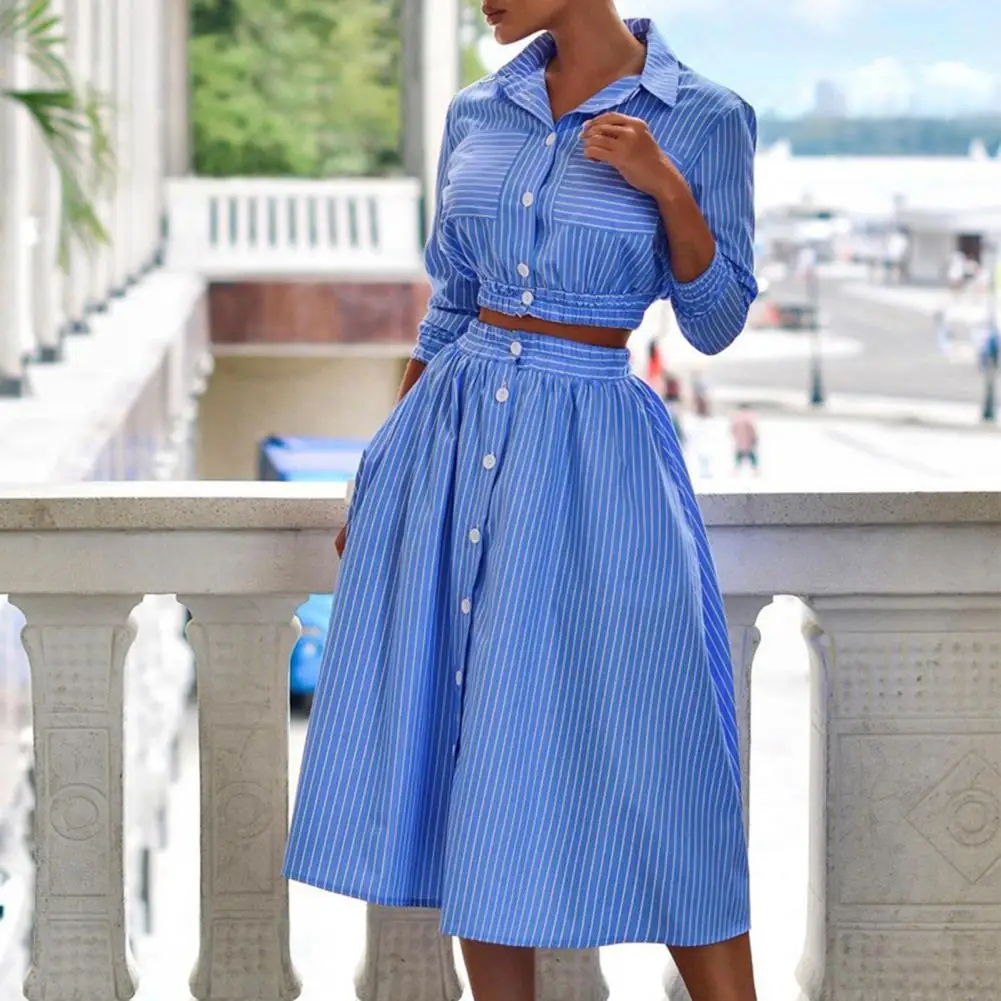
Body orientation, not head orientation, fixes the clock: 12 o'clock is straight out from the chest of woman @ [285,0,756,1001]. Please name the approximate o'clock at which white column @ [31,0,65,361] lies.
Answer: The white column is roughly at 4 o'clock from the woman.

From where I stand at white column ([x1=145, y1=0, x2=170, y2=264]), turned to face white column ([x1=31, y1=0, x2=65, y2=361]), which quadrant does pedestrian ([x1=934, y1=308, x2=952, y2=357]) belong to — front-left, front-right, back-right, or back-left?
back-left

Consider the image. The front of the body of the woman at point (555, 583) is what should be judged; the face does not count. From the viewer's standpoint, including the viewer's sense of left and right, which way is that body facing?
facing the viewer and to the left of the viewer

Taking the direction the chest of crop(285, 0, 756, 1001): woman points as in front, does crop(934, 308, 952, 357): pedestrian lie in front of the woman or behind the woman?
behind

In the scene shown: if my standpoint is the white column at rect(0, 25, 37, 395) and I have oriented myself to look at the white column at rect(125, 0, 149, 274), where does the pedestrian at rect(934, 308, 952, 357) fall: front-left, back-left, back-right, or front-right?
front-right

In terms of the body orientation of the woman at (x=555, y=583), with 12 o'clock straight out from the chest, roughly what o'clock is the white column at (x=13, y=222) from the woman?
The white column is roughly at 4 o'clock from the woman.

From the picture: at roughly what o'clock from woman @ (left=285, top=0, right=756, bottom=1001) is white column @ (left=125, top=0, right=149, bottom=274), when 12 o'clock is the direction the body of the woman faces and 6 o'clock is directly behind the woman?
The white column is roughly at 4 o'clock from the woman.

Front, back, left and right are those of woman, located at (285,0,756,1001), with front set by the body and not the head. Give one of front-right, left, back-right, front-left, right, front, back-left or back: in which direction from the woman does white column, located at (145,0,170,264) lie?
back-right

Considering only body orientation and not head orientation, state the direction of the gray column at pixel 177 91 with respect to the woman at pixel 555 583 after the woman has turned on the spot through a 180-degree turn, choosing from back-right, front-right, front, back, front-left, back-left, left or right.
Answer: front-left

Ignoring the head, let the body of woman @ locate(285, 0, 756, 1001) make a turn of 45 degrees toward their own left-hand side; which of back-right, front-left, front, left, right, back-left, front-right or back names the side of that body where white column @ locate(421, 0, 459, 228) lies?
back

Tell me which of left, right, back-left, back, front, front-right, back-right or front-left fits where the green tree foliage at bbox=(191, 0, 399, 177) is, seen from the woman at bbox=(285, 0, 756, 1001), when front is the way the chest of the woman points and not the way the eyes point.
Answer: back-right

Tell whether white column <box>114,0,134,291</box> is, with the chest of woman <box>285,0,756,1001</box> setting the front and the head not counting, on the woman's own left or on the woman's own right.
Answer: on the woman's own right

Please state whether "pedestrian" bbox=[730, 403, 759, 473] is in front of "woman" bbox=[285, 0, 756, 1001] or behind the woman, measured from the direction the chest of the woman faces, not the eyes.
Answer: behind
